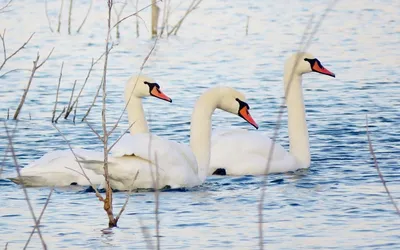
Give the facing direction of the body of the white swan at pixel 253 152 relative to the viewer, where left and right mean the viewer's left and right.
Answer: facing to the right of the viewer

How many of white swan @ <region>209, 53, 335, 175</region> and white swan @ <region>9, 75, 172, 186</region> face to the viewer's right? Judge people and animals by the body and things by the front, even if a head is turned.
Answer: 2

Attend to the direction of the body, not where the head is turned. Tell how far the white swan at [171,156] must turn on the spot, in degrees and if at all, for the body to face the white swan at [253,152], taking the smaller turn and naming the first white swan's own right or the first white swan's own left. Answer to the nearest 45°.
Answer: approximately 45° to the first white swan's own left

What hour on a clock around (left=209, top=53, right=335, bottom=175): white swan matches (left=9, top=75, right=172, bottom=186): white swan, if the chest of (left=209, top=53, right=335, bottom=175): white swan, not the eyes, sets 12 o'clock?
(left=9, top=75, right=172, bottom=186): white swan is roughly at 5 o'clock from (left=209, top=53, right=335, bottom=175): white swan.

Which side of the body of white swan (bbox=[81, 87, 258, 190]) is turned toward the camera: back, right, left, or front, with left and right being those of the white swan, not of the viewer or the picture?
right

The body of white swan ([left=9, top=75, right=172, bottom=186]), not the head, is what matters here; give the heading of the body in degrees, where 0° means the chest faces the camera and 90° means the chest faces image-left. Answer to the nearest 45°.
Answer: approximately 270°

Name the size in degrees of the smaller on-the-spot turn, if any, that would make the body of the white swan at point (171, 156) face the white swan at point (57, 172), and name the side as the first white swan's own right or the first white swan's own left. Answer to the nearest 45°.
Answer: approximately 180°

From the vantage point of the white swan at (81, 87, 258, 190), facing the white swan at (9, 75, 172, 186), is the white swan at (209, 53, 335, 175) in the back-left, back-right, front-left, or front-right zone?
back-right
